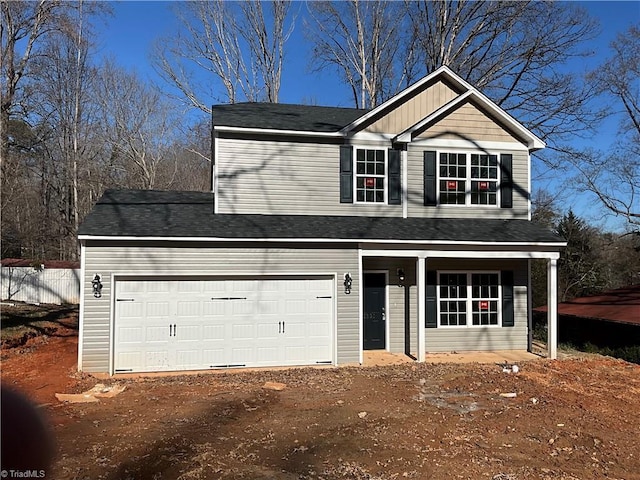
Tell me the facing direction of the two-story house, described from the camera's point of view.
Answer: facing the viewer

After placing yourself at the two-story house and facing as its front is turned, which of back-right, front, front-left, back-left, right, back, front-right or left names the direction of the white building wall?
back-right
